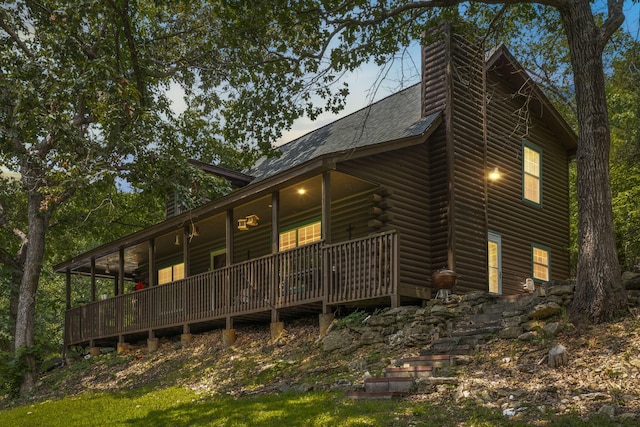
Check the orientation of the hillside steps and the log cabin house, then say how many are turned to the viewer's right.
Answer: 0

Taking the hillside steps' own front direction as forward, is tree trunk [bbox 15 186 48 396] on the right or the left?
on its right

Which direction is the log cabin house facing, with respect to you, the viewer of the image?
facing the viewer and to the left of the viewer

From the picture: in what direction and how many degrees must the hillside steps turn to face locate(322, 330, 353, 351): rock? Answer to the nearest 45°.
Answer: approximately 90° to its right

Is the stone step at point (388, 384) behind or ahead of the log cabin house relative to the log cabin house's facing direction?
ahead
